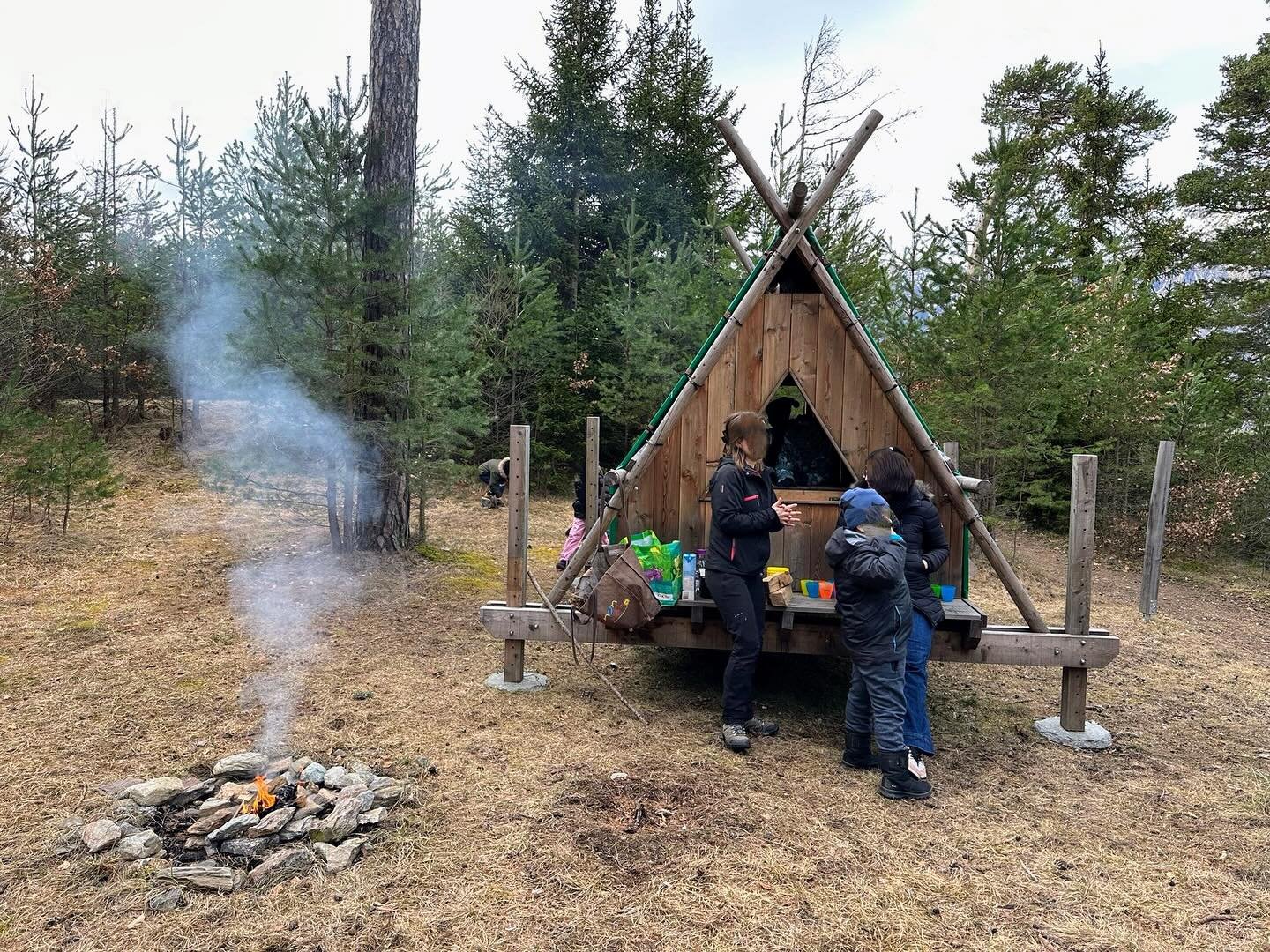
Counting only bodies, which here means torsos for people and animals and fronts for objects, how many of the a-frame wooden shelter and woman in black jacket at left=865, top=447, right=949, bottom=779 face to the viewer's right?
0

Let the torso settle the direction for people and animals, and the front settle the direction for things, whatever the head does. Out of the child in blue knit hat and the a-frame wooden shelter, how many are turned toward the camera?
1

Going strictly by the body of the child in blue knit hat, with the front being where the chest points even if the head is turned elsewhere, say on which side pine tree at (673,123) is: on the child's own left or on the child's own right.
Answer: on the child's own left

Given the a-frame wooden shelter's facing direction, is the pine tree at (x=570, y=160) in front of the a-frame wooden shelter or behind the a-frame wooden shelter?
behind
